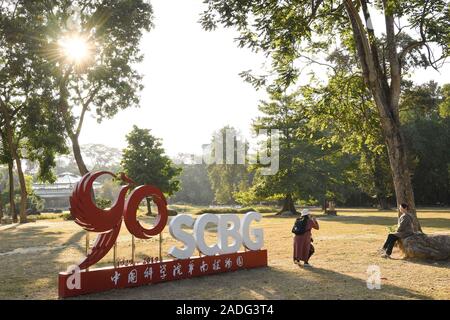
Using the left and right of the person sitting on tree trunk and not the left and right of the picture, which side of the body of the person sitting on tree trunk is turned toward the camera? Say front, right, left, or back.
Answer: left

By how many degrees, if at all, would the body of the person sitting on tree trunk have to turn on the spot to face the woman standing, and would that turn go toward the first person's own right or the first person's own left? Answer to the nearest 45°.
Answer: approximately 45° to the first person's own left

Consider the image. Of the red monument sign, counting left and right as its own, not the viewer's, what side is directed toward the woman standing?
left

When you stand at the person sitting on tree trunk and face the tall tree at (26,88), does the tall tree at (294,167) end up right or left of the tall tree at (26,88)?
right

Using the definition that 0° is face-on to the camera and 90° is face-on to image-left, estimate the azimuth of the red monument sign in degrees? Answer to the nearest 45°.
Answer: approximately 315°

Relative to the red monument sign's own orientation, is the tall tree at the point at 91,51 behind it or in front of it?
behind
